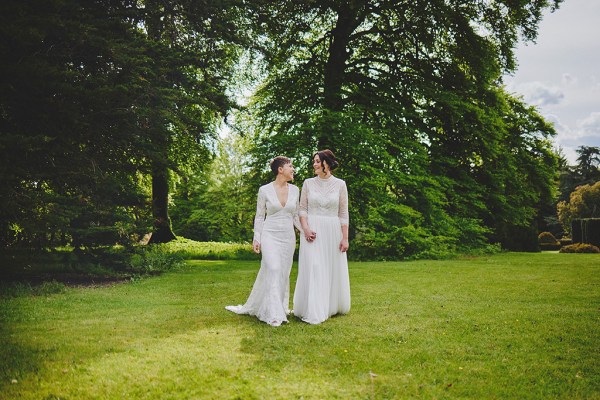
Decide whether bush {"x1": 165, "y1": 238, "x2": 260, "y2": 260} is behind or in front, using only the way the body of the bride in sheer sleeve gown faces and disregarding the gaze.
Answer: behind

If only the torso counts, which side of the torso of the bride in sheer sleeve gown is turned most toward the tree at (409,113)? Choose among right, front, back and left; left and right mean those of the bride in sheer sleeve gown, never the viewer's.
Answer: back

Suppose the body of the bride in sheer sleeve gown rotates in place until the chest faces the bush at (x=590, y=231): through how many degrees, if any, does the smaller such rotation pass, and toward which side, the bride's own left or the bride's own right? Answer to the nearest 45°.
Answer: approximately 135° to the bride's own left

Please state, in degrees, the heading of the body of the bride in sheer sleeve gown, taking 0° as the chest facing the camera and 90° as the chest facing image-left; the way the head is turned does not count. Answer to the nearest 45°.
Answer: approximately 0°

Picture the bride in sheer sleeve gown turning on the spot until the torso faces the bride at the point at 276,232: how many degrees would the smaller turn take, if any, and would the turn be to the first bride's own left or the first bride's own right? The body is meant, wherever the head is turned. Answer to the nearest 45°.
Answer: approximately 90° to the first bride's own right

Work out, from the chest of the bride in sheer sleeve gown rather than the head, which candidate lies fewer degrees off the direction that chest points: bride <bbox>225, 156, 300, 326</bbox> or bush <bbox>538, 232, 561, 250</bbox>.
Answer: the bride

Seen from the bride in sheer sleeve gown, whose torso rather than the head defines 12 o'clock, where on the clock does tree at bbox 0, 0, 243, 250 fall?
The tree is roughly at 4 o'clock from the bride in sheer sleeve gown.

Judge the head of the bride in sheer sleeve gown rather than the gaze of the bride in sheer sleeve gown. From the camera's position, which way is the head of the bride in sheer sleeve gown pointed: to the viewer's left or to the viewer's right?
to the viewer's left
